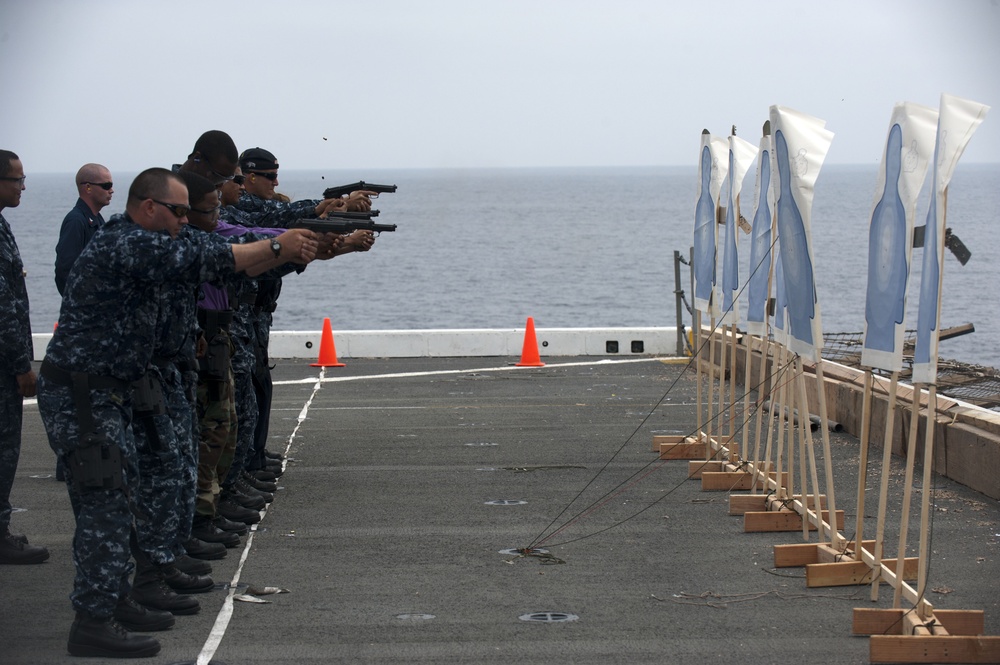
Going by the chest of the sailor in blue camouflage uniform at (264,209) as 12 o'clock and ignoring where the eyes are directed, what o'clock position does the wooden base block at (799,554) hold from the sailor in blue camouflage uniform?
The wooden base block is roughly at 1 o'clock from the sailor in blue camouflage uniform.

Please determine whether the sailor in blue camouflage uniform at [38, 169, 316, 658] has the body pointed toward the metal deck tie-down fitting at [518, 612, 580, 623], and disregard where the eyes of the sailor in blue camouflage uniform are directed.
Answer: yes

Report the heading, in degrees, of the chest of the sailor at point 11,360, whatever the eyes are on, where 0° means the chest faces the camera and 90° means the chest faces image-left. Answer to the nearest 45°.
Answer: approximately 270°

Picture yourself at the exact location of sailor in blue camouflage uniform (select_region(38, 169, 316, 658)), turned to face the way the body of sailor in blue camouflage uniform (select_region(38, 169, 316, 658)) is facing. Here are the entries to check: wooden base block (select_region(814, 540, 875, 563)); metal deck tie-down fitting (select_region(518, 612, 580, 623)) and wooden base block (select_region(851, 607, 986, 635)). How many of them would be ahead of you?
3

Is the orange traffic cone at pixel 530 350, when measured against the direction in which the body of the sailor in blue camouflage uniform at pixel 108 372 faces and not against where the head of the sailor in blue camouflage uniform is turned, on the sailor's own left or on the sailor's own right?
on the sailor's own left

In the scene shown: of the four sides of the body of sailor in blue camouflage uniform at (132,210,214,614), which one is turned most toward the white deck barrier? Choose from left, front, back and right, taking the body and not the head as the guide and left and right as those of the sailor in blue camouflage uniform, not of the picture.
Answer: left

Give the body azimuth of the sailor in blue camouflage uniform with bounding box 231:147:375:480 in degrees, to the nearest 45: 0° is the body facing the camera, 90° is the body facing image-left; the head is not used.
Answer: approximately 270°

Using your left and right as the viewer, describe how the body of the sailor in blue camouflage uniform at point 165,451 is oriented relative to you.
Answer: facing to the right of the viewer

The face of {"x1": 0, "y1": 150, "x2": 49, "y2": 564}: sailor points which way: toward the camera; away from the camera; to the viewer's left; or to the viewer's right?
to the viewer's right

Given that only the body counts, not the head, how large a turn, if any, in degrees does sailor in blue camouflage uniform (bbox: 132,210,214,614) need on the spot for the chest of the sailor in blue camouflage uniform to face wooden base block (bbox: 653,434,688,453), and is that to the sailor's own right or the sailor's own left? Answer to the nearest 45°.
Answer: approximately 45° to the sailor's own left

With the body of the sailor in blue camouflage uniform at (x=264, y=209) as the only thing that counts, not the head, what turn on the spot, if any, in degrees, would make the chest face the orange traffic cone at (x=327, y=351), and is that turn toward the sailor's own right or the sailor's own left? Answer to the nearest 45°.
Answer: approximately 90° to the sailor's own left

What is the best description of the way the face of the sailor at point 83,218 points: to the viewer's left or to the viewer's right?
to the viewer's right

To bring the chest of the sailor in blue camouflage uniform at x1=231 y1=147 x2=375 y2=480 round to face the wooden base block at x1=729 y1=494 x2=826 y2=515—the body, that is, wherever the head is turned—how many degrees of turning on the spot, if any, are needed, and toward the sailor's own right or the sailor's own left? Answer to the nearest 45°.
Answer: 0° — they already face it

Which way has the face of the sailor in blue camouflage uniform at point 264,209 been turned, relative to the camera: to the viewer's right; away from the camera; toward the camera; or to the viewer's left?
to the viewer's right
